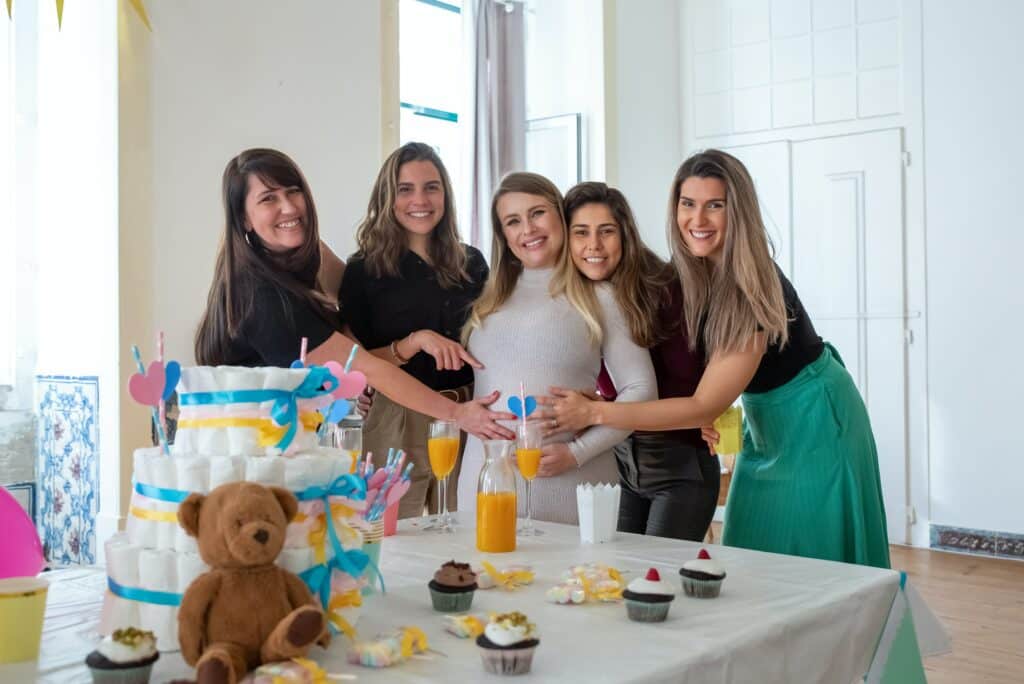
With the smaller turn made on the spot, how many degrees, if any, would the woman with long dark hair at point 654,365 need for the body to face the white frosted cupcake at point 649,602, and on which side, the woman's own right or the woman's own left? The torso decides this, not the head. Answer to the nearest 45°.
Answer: approximately 45° to the woman's own left

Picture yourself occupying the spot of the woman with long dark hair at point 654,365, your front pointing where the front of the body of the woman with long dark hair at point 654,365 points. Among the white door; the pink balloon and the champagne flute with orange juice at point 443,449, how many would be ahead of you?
2

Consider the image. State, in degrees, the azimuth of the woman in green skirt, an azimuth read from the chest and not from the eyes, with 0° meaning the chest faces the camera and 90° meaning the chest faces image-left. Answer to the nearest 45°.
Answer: approximately 45°

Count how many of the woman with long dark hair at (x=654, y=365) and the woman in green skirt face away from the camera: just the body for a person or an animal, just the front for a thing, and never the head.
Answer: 0

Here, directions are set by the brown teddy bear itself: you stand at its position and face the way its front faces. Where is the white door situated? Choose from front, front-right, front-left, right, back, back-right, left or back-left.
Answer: left

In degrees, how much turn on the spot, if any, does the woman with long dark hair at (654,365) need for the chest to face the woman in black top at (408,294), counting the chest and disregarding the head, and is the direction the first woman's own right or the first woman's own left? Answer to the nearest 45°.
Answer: approximately 45° to the first woman's own right

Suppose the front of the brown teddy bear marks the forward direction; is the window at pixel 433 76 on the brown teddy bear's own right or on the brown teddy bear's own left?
on the brown teddy bear's own left

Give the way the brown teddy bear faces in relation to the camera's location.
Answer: facing the viewer and to the right of the viewer

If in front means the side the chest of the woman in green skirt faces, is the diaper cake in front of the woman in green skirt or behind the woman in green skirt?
in front

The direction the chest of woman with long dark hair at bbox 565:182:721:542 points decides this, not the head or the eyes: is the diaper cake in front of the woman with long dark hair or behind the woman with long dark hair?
in front

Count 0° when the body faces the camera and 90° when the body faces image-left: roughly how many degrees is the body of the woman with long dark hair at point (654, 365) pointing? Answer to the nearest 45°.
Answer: approximately 45°
